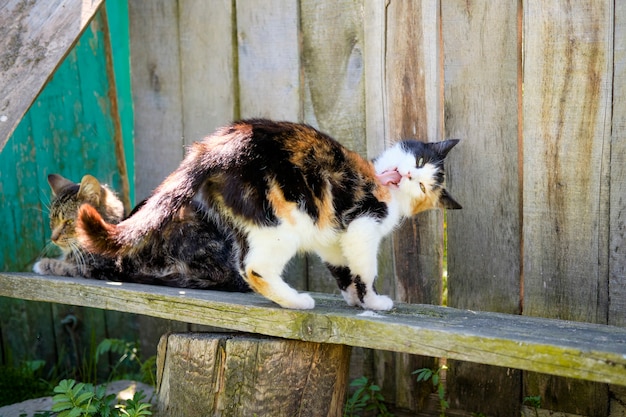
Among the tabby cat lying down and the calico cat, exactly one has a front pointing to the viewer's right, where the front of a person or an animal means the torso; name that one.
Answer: the calico cat

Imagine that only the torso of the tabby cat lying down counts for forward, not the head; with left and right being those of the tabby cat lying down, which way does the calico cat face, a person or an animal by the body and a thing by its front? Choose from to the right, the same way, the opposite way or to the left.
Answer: the opposite way

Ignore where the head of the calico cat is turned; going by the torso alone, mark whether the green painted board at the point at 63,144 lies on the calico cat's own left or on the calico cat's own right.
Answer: on the calico cat's own left

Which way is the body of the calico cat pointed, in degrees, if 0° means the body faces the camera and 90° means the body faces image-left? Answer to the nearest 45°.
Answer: approximately 270°

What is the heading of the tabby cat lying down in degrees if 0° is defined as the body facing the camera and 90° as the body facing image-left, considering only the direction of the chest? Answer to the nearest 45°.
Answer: approximately 90°

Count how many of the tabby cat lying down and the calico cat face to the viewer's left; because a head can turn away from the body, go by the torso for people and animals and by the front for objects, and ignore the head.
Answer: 1

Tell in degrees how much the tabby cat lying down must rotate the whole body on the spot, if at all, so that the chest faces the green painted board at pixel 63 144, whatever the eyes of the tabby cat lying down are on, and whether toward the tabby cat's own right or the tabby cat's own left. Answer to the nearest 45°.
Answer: approximately 45° to the tabby cat's own right
